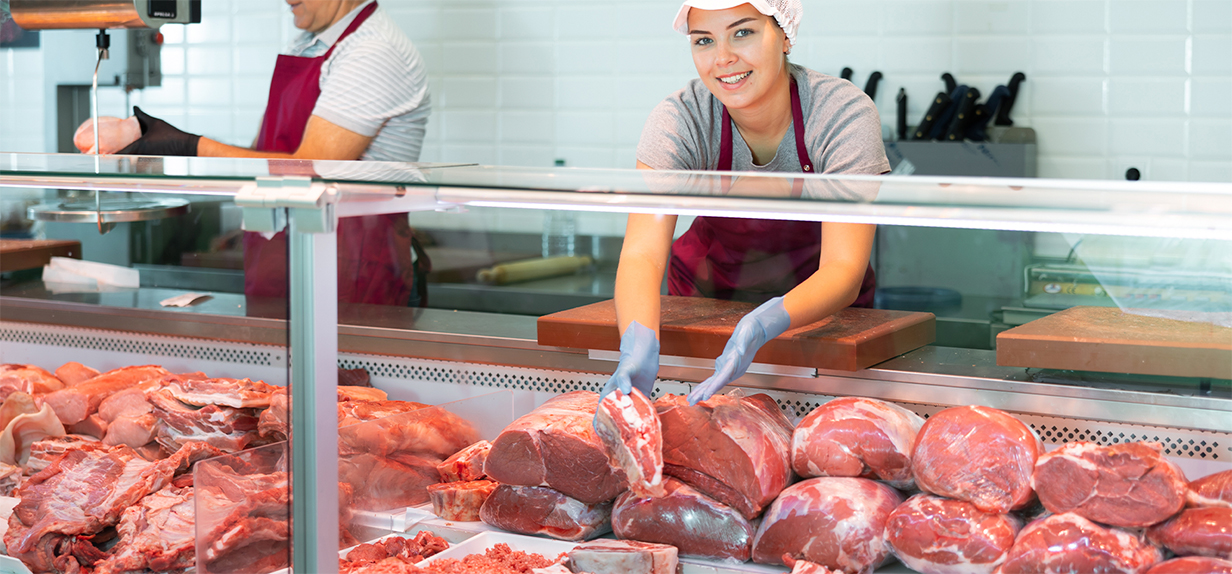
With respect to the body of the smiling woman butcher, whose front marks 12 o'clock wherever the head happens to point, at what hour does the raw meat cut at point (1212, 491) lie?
The raw meat cut is roughly at 11 o'clock from the smiling woman butcher.

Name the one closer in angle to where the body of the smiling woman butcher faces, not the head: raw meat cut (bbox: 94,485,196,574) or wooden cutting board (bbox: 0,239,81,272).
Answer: the raw meat cut

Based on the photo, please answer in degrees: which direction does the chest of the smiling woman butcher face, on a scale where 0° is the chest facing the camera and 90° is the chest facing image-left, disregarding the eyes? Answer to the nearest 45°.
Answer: approximately 0°

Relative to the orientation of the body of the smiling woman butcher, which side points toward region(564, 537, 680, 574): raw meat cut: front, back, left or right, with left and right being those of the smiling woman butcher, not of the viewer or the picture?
front

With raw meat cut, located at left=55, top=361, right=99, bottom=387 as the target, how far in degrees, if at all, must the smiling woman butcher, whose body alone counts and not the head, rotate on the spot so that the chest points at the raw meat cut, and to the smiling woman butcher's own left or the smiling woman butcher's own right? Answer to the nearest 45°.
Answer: approximately 90° to the smiling woman butcher's own right

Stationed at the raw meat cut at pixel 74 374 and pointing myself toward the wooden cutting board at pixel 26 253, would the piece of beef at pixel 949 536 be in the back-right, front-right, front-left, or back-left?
back-right

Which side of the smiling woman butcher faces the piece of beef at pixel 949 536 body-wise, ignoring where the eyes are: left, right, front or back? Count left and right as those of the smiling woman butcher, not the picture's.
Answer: front

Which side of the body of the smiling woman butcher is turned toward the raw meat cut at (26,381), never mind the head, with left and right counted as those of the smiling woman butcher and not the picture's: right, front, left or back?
right

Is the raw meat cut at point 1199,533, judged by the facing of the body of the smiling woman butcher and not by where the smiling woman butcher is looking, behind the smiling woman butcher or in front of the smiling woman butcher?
in front

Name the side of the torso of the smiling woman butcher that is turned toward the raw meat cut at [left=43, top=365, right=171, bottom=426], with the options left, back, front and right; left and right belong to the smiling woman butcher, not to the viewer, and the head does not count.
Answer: right
